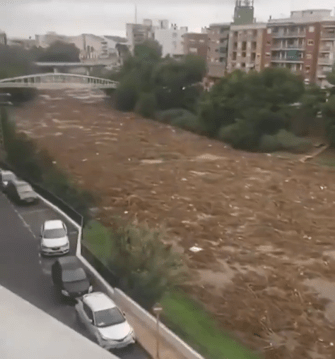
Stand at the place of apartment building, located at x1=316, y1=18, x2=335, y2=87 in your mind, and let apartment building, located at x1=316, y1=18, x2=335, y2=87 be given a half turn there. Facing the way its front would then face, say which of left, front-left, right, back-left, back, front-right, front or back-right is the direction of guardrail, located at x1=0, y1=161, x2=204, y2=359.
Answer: back

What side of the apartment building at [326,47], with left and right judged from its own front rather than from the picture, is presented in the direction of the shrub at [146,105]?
front

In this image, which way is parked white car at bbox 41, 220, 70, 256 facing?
toward the camera

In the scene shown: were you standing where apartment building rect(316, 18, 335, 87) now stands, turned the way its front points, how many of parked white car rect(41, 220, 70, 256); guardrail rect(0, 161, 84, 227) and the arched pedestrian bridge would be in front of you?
3

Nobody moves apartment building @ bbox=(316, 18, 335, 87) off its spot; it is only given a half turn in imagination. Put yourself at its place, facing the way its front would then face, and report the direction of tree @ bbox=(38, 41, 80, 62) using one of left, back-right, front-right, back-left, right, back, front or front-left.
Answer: left

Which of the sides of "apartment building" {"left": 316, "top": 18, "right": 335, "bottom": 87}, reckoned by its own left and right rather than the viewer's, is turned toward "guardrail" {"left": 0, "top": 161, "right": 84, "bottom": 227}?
front

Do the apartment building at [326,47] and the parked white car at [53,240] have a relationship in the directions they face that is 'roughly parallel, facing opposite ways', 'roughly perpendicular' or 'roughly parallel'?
roughly perpendicular

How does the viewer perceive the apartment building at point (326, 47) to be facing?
facing the viewer and to the left of the viewer

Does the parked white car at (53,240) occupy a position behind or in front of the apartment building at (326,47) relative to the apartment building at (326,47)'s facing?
in front
